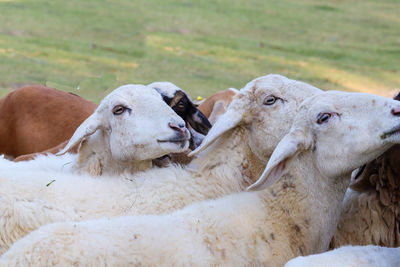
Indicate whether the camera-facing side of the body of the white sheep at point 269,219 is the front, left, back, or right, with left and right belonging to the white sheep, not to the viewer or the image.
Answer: right

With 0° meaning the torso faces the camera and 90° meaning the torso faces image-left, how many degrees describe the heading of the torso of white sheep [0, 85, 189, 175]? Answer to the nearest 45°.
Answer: approximately 270°

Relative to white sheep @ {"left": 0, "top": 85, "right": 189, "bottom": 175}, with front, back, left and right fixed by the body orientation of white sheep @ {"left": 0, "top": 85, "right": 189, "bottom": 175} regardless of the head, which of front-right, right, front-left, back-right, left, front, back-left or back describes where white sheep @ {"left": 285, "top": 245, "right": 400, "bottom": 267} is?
front-right

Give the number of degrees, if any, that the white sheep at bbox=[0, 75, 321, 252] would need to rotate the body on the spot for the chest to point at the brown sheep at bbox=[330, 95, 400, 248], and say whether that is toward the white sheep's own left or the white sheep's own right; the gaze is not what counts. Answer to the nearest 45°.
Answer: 0° — it already faces it

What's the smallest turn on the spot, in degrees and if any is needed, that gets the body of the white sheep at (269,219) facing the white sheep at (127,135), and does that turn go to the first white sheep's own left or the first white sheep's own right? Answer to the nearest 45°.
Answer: approximately 135° to the first white sheep's own left

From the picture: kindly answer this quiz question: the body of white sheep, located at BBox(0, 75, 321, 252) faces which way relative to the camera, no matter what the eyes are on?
to the viewer's right

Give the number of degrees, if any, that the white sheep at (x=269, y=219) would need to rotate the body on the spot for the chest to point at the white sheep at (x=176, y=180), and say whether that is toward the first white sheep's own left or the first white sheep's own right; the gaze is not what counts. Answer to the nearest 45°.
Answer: approximately 135° to the first white sheep's own left

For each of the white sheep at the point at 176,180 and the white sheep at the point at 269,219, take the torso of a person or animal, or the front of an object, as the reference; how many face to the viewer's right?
2

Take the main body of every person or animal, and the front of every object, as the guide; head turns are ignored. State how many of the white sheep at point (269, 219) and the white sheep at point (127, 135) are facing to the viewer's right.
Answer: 2

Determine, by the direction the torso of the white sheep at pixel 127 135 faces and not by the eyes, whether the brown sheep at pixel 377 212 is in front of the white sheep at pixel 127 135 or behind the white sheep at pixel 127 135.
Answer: in front
